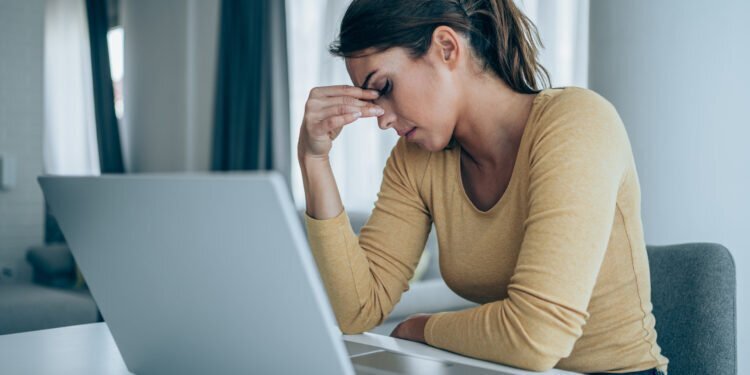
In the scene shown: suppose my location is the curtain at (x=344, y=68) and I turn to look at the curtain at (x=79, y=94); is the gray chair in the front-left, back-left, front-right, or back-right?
back-left

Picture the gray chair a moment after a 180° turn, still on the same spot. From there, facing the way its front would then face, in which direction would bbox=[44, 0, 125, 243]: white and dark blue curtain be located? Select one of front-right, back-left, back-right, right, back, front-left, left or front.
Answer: left

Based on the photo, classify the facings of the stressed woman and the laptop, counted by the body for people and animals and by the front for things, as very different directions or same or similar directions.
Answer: very different directions

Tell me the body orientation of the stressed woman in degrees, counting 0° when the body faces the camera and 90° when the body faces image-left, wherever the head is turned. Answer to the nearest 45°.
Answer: approximately 45°

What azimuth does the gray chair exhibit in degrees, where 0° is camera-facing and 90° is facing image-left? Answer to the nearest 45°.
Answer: approximately 45°

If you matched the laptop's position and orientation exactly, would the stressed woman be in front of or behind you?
in front

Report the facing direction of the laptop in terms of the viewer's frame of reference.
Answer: facing away from the viewer and to the right of the viewer

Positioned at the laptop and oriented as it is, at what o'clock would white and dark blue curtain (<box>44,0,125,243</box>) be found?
The white and dark blue curtain is roughly at 10 o'clock from the laptop.

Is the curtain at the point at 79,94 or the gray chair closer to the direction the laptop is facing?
the gray chair

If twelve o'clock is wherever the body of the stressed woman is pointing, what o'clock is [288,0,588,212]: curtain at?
The curtain is roughly at 4 o'clock from the stressed woman.

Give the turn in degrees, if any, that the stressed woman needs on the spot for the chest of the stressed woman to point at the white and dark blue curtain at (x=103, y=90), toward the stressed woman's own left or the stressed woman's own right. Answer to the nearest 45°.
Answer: approximately 90° to the stressed woman's own right
